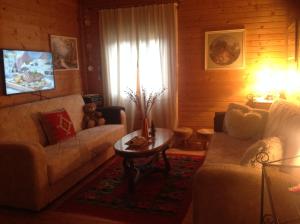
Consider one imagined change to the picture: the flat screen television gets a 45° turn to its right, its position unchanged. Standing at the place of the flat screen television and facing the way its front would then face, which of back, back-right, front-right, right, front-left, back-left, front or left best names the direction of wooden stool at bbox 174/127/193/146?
left

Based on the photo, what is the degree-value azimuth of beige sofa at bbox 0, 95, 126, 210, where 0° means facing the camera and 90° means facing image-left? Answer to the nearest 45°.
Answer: approximately 315°

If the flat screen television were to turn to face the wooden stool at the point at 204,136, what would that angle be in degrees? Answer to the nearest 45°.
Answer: approximately 45° to its left

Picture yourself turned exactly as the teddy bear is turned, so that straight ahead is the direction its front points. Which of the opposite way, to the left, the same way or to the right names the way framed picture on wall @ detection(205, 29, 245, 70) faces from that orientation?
to the right

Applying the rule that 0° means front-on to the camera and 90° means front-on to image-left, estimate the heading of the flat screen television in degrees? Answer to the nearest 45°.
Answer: approximately 315°

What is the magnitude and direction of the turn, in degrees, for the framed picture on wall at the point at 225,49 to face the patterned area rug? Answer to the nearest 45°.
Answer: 0° — it already faces it

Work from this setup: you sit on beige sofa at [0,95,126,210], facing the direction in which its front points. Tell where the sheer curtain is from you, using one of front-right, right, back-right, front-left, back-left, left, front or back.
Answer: left

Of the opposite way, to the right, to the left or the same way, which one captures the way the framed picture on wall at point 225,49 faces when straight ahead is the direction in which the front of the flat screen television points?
to the right

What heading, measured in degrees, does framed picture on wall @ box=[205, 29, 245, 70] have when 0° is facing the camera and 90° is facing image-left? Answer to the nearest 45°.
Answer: approximately 0°

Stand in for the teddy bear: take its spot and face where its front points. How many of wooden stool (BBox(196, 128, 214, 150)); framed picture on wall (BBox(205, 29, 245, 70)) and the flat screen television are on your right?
1

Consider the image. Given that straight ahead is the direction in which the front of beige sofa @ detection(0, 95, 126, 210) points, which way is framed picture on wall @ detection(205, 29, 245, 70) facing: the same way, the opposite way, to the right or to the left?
to the right

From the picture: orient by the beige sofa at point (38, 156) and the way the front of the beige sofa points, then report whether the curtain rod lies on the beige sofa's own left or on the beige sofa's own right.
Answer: on the beige sofa's own left

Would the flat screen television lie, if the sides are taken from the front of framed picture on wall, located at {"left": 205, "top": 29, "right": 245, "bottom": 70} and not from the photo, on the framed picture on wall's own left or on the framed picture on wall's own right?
on the framed picture on wall's own right

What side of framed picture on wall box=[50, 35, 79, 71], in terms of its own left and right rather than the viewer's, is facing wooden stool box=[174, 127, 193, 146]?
front

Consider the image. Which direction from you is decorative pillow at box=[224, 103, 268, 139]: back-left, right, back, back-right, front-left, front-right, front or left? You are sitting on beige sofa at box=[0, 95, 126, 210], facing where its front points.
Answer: front-left
